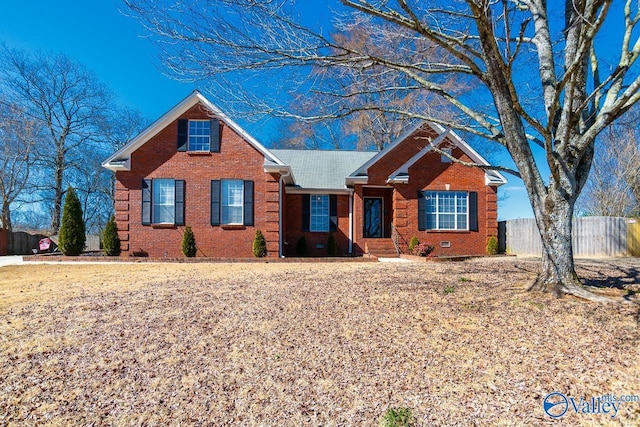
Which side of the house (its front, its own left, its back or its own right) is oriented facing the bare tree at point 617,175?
left

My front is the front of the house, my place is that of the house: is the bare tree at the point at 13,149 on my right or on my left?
on my right

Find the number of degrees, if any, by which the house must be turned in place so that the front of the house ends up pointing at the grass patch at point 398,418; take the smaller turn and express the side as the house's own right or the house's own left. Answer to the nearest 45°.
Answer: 0° — it already faces it

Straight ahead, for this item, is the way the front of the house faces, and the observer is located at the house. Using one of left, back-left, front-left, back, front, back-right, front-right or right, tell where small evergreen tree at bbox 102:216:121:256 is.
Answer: right

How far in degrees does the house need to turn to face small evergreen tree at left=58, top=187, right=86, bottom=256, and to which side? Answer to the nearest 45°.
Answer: approximately 90° to its right

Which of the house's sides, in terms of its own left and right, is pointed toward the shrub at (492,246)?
left

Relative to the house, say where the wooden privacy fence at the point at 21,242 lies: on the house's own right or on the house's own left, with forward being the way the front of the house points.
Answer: on the house's own right

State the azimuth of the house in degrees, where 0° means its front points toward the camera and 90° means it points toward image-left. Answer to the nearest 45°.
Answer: approximately 0°

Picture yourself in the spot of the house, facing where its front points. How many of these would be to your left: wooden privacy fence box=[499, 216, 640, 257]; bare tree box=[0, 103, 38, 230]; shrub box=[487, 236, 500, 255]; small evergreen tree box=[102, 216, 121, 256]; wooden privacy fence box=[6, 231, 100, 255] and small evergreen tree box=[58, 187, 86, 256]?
2
